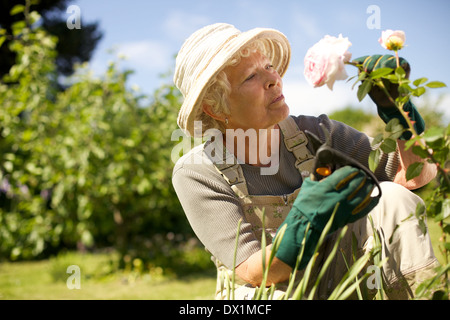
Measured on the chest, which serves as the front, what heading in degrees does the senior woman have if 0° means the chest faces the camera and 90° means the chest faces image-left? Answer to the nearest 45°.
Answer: approximately 315°

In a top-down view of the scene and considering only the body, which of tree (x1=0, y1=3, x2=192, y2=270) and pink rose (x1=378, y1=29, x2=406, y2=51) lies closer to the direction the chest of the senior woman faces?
the pink rose

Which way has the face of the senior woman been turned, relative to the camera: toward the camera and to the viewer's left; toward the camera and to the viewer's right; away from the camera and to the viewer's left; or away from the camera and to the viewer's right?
toward the camera and to the viewer's right

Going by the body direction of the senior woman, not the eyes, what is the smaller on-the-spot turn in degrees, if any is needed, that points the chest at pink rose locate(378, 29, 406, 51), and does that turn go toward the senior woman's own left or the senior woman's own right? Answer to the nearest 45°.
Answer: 0° — they already face it

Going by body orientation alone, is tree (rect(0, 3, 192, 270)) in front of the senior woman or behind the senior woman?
behind
